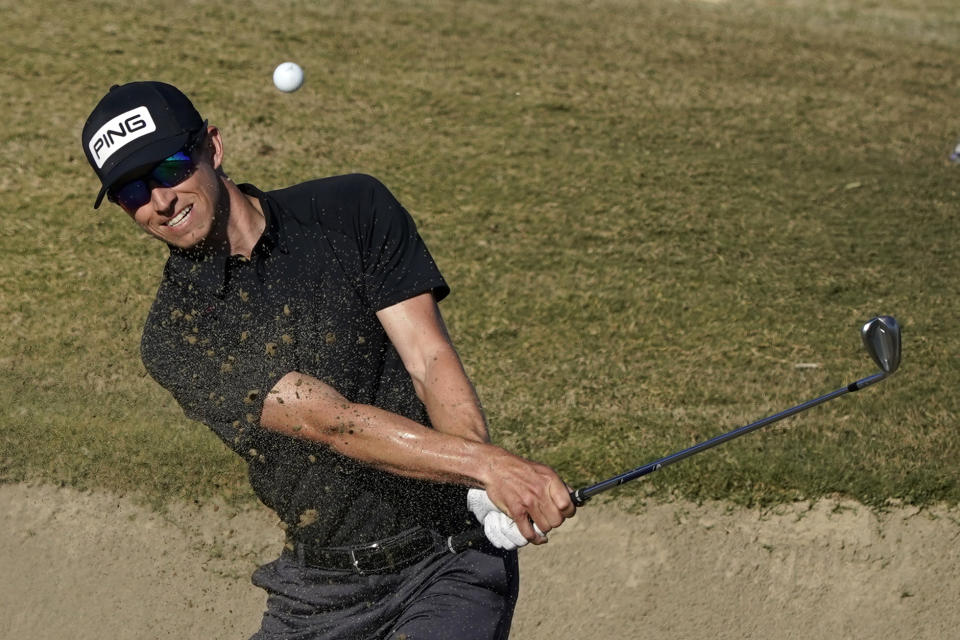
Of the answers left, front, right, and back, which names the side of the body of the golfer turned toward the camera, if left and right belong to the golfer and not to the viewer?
front

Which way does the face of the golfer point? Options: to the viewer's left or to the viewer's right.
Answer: to the viewer's left
